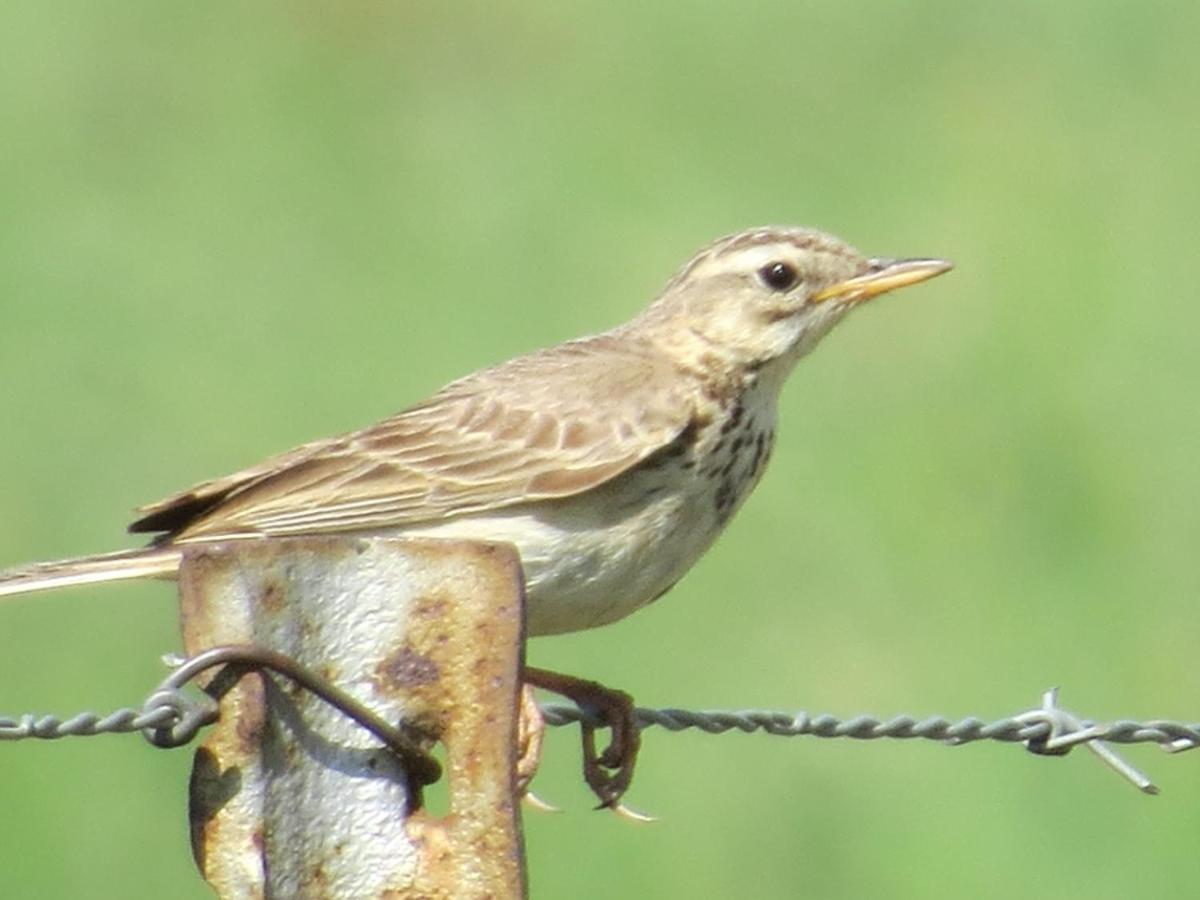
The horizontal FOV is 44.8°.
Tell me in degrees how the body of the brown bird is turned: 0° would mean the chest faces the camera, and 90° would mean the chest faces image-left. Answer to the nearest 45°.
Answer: approximately 270°
